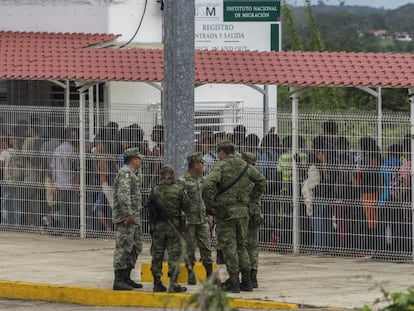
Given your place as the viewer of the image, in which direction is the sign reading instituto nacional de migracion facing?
facing the viewer

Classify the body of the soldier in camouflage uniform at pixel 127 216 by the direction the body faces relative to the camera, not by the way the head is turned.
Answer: to the viewer's right

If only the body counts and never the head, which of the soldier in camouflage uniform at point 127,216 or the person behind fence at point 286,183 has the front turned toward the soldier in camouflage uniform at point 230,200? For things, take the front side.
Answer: the soldier in camouflage uniform at point 127,216

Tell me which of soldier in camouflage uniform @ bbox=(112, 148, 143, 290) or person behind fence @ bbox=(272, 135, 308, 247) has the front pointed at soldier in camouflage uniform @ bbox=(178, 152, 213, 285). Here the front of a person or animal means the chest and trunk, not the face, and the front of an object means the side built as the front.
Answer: soldier in camouflage uniform @ bbox=(112, 148, 143, 290)

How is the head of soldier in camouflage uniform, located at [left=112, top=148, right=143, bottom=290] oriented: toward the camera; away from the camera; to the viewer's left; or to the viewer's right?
to the viewer's right

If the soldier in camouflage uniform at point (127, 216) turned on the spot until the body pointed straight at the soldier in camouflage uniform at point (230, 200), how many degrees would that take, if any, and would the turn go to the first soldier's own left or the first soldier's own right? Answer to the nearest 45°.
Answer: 0° — they already face them

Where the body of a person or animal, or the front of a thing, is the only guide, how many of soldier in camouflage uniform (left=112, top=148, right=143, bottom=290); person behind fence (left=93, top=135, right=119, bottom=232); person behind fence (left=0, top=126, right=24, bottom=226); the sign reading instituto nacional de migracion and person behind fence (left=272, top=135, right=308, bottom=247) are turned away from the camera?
1
